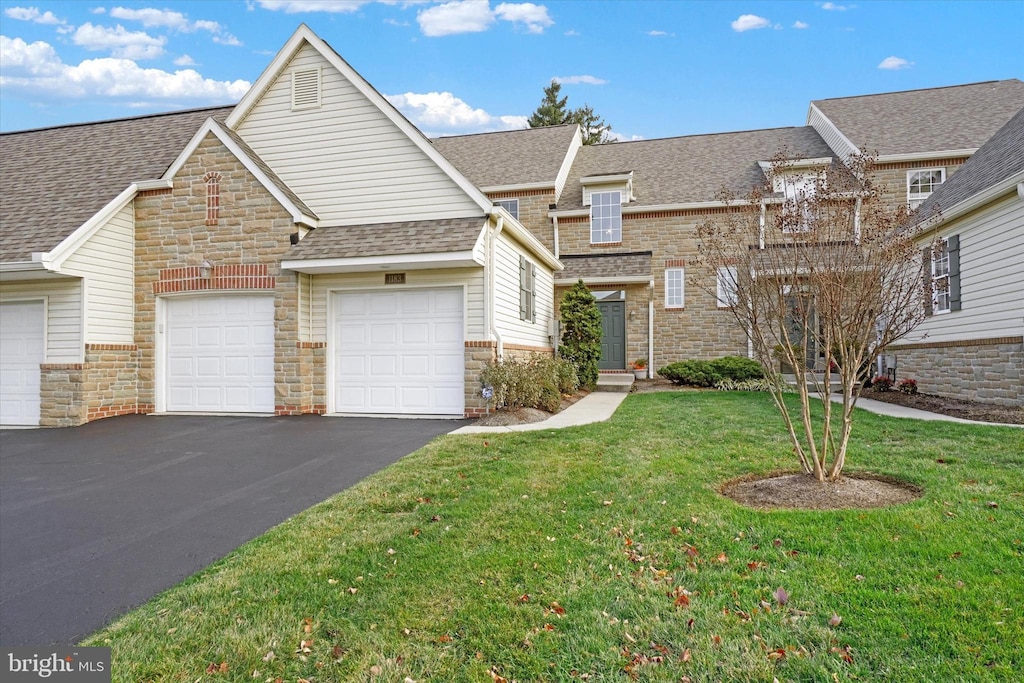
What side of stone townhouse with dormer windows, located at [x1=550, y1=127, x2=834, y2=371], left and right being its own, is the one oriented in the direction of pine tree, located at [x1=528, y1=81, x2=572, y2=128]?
back

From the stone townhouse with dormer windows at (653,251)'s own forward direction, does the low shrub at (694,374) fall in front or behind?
in front

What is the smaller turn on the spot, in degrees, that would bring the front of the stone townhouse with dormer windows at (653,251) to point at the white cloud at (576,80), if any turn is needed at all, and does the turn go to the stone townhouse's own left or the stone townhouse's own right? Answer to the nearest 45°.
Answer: approximately 180°

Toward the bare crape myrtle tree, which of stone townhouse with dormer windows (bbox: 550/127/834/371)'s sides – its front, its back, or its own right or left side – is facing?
front

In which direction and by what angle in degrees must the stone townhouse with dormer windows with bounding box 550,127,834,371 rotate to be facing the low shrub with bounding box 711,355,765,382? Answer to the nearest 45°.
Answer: approximately 45° to its left

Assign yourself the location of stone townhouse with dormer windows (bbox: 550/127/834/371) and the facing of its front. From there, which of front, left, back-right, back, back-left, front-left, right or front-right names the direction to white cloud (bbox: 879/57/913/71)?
back-left

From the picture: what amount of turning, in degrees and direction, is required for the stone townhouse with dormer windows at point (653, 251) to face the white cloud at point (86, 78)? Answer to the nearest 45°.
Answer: approximately 90° to its right

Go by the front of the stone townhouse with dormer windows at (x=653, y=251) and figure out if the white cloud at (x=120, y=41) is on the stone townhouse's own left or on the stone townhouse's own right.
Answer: on the stone townhouse's own right

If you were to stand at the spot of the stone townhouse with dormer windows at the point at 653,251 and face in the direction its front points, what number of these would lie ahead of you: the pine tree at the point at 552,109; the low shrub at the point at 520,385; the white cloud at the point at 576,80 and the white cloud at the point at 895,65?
1

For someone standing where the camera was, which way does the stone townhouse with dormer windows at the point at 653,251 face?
facing the viewer

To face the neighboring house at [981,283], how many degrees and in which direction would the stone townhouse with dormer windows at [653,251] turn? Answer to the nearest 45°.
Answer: approximately 45° to its left
